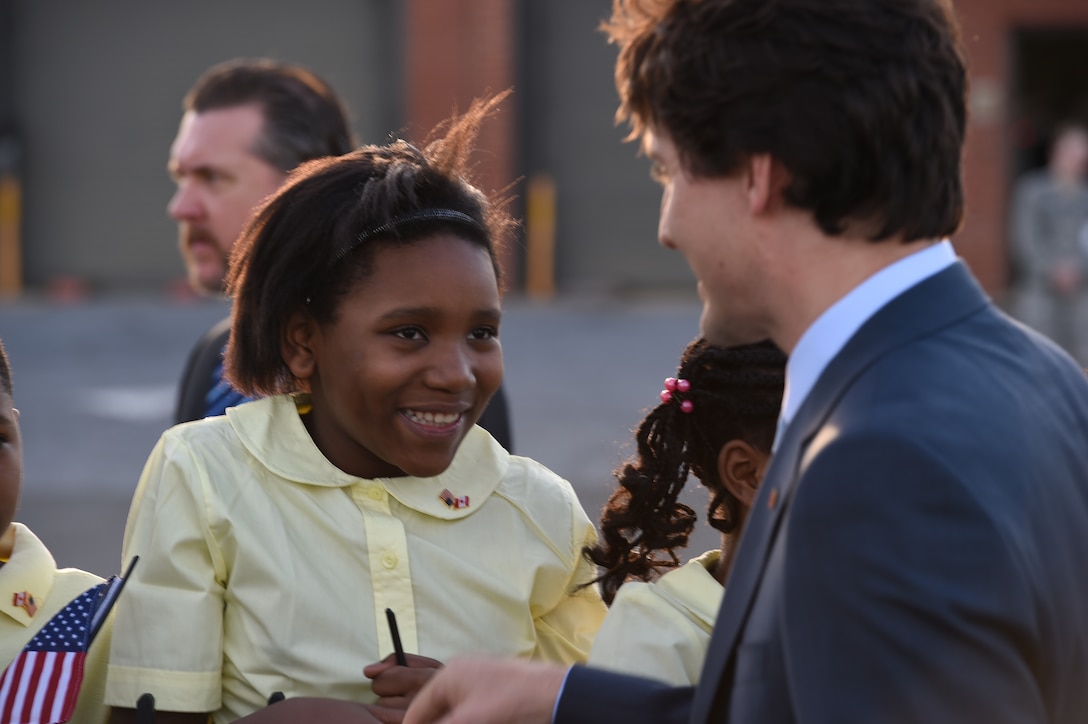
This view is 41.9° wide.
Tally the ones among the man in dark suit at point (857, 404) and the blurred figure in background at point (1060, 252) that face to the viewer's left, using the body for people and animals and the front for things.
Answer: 1

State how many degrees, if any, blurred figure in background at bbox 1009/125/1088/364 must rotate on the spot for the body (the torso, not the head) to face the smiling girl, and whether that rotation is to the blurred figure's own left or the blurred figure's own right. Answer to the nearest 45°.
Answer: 0° — they already face them

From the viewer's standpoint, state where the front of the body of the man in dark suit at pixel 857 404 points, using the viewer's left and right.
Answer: facing to the left of the viewer

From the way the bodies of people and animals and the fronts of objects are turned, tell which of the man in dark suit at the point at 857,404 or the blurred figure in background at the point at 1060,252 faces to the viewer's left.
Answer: the man in dark suit

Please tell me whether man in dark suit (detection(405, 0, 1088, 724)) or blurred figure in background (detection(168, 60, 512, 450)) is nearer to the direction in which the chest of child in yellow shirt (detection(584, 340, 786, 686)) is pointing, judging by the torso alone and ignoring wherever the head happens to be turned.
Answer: the man in dark suit

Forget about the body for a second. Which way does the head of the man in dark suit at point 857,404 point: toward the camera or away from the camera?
away from the camera

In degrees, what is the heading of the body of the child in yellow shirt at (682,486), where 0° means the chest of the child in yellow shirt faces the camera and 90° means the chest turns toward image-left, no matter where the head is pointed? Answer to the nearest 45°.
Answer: approximately 270°

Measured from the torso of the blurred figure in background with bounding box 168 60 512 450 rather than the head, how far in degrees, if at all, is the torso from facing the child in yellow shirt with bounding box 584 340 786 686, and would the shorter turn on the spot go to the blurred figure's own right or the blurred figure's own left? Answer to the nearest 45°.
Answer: approximately 90° to the blurred figure's own left

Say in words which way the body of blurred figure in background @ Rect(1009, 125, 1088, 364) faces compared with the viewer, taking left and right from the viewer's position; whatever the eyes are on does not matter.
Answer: facing the viewer

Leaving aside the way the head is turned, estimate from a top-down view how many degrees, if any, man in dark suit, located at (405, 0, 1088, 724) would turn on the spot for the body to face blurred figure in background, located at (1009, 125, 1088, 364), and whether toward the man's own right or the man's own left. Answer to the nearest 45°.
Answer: approximately 90° to the man's own right

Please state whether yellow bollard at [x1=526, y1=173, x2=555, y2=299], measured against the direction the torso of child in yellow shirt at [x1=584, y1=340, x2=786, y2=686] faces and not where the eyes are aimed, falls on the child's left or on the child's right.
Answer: on the child's left
